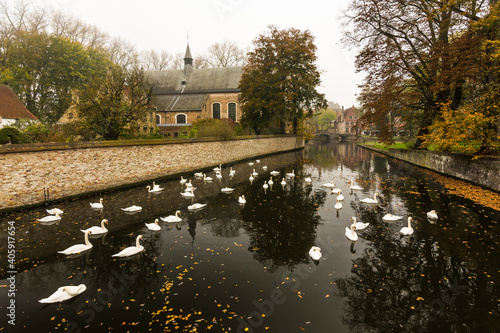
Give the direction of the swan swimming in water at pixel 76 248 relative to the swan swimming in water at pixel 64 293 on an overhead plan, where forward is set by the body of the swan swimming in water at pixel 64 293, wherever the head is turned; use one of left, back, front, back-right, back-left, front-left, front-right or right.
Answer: left

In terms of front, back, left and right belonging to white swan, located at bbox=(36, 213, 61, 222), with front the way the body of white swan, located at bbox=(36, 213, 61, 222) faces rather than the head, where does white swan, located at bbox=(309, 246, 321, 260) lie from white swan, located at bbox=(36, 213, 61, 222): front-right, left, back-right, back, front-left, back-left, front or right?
front-right

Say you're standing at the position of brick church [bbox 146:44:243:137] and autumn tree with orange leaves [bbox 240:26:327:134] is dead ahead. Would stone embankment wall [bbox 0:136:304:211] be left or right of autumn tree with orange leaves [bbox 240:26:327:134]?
right

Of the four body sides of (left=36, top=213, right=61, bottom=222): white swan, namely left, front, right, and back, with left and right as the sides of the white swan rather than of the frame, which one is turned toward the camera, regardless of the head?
right

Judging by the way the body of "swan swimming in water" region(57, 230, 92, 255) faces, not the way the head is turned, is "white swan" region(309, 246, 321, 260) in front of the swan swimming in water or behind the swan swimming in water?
in front

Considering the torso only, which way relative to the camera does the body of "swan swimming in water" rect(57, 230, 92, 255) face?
to the viewer's right

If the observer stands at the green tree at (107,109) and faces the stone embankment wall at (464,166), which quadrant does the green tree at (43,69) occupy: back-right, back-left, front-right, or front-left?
back-left

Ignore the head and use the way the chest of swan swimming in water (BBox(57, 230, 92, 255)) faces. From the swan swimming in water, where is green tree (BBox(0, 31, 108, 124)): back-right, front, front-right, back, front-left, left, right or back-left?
left

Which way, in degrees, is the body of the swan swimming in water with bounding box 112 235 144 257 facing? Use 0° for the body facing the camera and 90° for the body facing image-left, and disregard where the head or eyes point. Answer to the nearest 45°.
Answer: approximately 270°

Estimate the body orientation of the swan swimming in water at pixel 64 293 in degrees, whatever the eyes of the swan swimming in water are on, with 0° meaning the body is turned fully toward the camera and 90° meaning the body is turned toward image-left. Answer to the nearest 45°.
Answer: approximately 270°

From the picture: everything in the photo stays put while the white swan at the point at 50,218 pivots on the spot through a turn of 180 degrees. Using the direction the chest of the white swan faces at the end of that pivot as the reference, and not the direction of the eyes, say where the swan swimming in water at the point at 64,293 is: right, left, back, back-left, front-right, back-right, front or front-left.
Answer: left

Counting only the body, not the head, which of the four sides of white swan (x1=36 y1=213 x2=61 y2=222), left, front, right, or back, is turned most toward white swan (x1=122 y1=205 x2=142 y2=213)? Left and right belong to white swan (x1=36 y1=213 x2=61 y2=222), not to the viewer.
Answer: front
